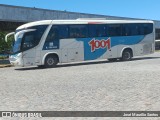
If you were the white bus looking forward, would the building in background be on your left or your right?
on your right

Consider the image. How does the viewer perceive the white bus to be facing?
facing the viewer and to the left of the viewer
